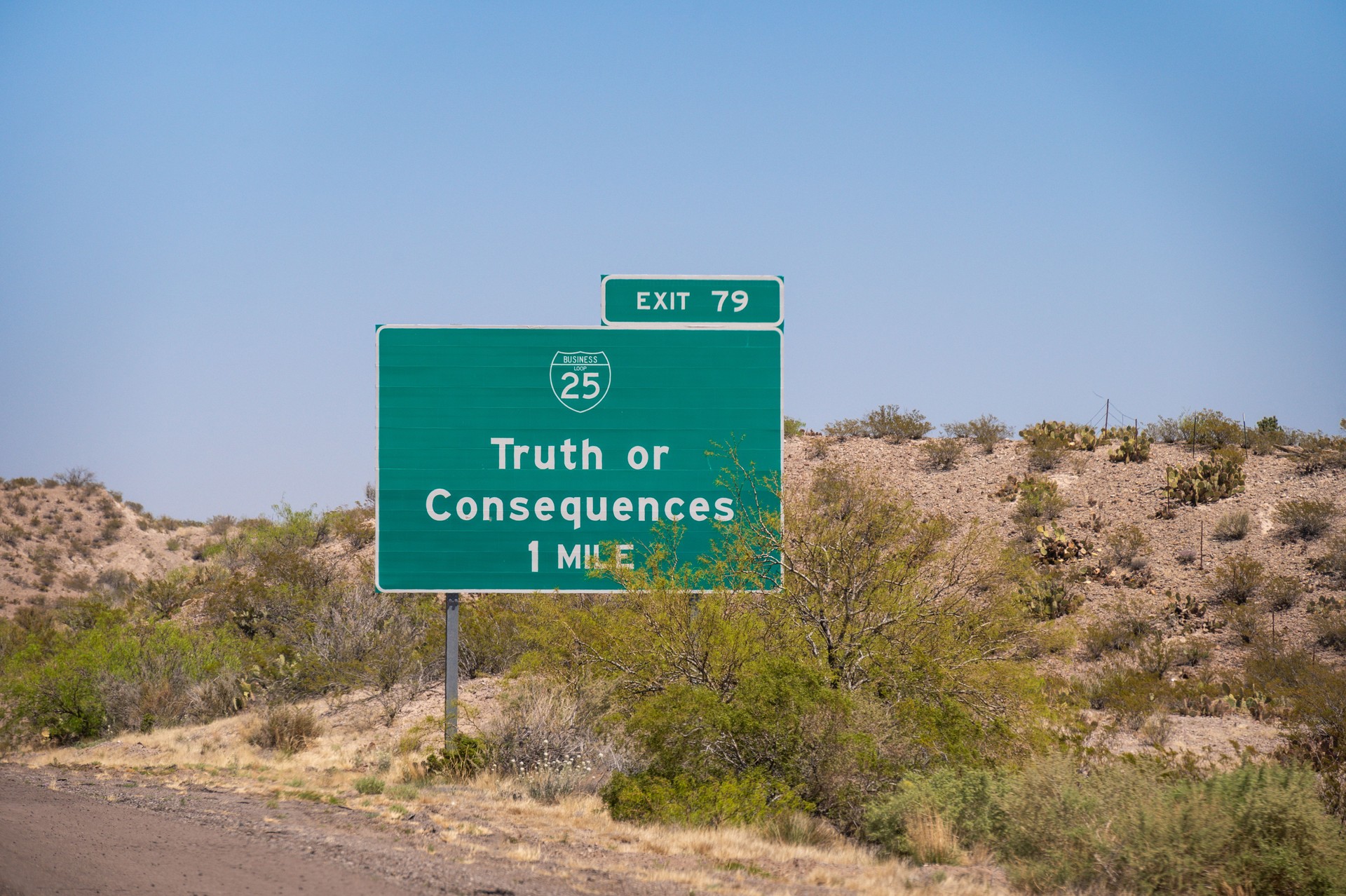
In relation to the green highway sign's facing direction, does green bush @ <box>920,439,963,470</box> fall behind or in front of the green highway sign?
behind

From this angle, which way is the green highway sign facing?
toward the camera

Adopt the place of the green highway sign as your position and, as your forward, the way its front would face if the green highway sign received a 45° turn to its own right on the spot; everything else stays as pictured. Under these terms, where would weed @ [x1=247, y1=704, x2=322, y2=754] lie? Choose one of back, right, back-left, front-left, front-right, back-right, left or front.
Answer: right

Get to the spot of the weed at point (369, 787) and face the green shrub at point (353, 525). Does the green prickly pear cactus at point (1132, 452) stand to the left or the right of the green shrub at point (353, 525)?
right

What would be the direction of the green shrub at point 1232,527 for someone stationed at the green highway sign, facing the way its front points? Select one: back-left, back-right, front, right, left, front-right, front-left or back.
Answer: back-left

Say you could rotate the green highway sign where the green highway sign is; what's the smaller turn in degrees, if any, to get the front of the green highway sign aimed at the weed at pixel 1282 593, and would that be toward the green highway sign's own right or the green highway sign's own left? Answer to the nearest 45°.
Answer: approximately 135° to the green highway sign's own left

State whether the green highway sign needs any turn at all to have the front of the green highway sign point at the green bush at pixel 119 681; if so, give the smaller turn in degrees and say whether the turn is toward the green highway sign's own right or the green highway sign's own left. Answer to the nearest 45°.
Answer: approximately 135° to the green highway sign's own right

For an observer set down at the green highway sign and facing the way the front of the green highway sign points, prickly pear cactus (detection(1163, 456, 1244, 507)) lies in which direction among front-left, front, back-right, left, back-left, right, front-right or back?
back-left

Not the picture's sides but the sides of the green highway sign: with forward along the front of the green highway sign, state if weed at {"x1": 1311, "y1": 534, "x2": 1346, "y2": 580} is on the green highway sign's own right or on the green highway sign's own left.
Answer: on the green highway sign's own left
